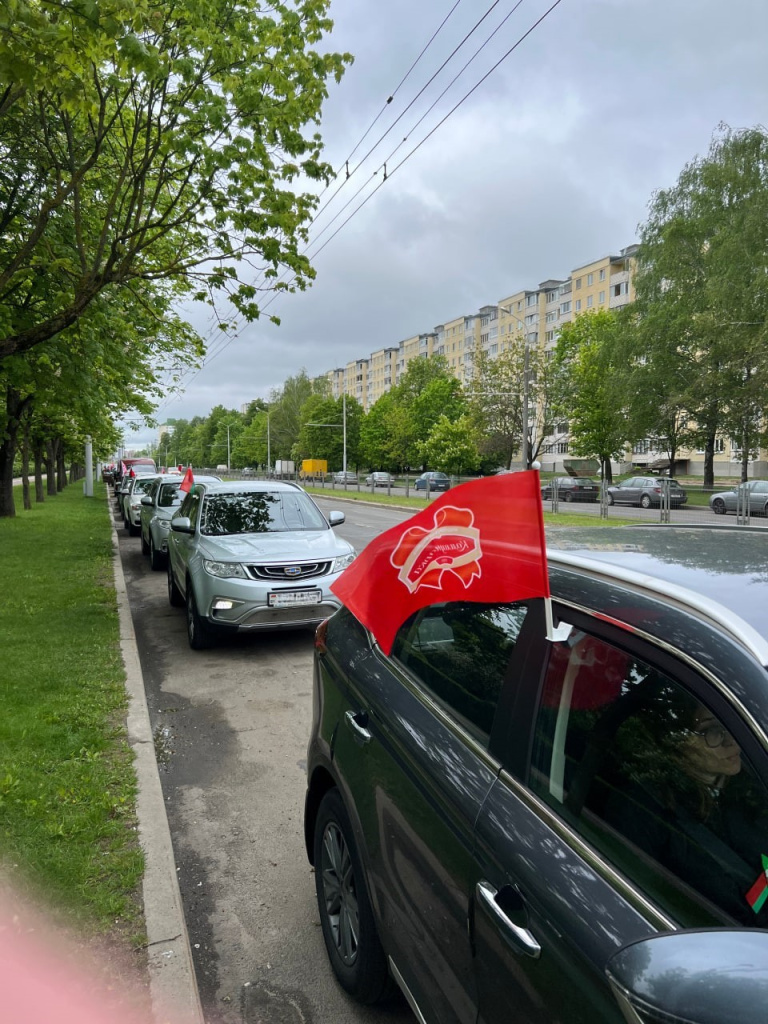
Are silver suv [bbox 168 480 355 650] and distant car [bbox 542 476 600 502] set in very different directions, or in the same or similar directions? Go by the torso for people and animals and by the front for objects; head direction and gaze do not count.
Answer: very different directions

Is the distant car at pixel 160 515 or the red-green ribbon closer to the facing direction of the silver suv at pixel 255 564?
the red-green ribbon

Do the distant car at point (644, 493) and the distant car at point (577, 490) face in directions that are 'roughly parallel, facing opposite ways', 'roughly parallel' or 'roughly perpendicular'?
roughly parallel

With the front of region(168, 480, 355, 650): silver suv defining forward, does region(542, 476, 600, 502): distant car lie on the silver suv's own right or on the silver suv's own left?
on the silver suv's own left

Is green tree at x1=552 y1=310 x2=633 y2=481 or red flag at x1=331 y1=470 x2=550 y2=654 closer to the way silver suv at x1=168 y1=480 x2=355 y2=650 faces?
the red flag
